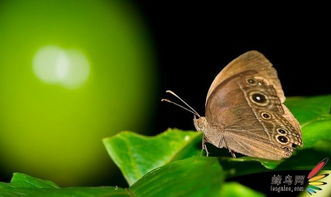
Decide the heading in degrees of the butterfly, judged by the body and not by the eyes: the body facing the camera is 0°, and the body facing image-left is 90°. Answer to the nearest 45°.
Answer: approximately 90°

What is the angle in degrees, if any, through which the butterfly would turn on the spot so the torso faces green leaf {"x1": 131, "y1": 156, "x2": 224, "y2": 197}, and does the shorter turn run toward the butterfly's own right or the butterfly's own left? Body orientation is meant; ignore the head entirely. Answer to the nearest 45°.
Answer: approximately 90° to the butterfly's own left

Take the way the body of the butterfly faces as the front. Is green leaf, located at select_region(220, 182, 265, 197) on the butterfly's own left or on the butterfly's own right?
on the butterfly's own left

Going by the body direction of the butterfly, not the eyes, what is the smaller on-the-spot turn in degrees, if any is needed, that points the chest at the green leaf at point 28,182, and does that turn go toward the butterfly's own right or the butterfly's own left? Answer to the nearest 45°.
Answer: approximately 45° to the butterfly's own left
